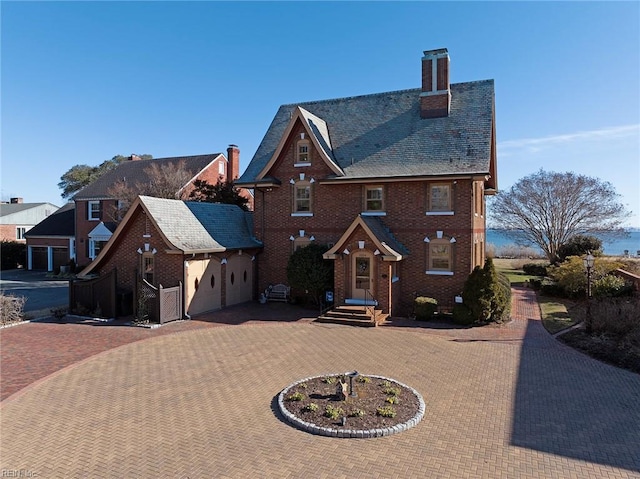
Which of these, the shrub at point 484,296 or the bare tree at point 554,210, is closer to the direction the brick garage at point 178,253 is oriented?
the shrub

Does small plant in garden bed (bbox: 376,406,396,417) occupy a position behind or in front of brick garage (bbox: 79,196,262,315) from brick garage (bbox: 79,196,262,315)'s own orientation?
in front

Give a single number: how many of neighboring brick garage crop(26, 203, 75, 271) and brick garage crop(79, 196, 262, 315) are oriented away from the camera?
0

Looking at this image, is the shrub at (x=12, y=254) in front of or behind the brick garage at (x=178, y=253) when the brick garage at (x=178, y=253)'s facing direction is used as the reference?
behind

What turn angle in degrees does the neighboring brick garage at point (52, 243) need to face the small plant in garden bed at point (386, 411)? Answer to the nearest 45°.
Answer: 0° — it already faces it

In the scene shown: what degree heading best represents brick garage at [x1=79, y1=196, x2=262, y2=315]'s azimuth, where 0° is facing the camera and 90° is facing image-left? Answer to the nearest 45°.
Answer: approximately 315°

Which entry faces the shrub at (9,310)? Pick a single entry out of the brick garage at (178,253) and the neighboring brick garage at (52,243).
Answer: the neighboring brick garage

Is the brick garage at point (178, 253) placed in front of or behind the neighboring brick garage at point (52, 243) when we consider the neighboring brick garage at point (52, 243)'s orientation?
in front

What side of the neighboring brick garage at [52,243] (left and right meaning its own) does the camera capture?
front

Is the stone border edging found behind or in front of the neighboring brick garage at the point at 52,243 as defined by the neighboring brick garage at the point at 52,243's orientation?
in front

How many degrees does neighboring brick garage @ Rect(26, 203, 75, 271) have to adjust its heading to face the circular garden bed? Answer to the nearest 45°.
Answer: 0° — it already faces it
